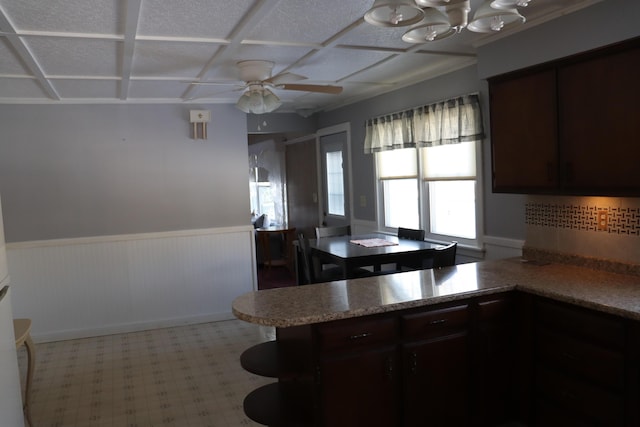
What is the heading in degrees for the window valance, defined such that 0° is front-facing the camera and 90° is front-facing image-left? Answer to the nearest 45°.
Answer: approximately 45°

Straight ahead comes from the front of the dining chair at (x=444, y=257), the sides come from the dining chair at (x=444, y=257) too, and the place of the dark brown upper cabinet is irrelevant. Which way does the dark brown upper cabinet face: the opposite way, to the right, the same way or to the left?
to the left

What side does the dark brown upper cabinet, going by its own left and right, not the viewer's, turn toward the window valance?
right

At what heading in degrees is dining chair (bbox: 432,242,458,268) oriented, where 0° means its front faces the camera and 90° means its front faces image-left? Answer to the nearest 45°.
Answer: approximately 135°

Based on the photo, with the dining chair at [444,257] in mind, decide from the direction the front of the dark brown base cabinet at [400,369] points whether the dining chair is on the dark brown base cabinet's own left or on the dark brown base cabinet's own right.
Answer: on the dark brown base cabinet's own left

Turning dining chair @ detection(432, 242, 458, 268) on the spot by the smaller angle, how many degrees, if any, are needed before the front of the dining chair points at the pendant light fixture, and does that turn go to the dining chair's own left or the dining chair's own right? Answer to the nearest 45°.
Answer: approximately 135° to the dining chair's own left

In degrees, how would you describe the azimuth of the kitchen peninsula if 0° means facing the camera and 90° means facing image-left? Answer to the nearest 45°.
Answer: approximately 315°

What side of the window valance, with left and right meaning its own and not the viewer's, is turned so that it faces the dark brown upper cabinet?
left
